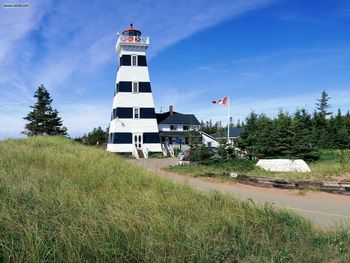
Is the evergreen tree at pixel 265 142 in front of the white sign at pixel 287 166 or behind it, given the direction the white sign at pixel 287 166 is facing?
behind

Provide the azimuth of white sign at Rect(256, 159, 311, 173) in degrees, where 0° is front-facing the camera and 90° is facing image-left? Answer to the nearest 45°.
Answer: approximately 0°

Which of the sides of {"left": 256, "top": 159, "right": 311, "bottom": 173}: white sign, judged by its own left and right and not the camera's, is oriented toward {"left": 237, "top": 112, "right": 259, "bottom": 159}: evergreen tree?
back

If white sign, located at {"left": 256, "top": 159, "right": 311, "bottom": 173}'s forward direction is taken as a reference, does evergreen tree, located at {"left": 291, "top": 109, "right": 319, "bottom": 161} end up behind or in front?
behind

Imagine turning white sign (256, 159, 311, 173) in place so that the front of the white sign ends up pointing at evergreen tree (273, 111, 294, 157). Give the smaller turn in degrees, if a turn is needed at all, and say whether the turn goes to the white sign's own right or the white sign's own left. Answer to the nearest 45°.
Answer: approximately 180°

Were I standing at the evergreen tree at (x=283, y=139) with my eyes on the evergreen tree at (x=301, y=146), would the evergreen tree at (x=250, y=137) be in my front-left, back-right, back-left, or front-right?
back-left
